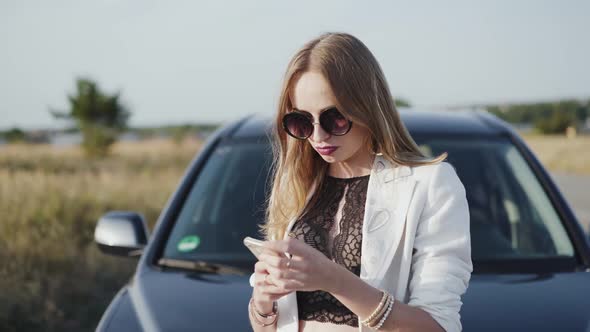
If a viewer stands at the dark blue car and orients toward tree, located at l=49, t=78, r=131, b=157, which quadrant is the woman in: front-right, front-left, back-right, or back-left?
back-left

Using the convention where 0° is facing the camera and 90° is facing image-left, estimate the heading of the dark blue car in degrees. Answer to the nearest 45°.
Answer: approximately 0°

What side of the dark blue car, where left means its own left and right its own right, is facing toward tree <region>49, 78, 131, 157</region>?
back

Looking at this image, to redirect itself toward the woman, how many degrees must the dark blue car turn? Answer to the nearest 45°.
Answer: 0° — it already faces them

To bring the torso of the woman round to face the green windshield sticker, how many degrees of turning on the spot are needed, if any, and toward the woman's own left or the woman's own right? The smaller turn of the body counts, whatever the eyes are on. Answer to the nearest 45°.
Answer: approximately 90° to the woman's own right

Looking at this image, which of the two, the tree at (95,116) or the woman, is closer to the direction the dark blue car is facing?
the woman
